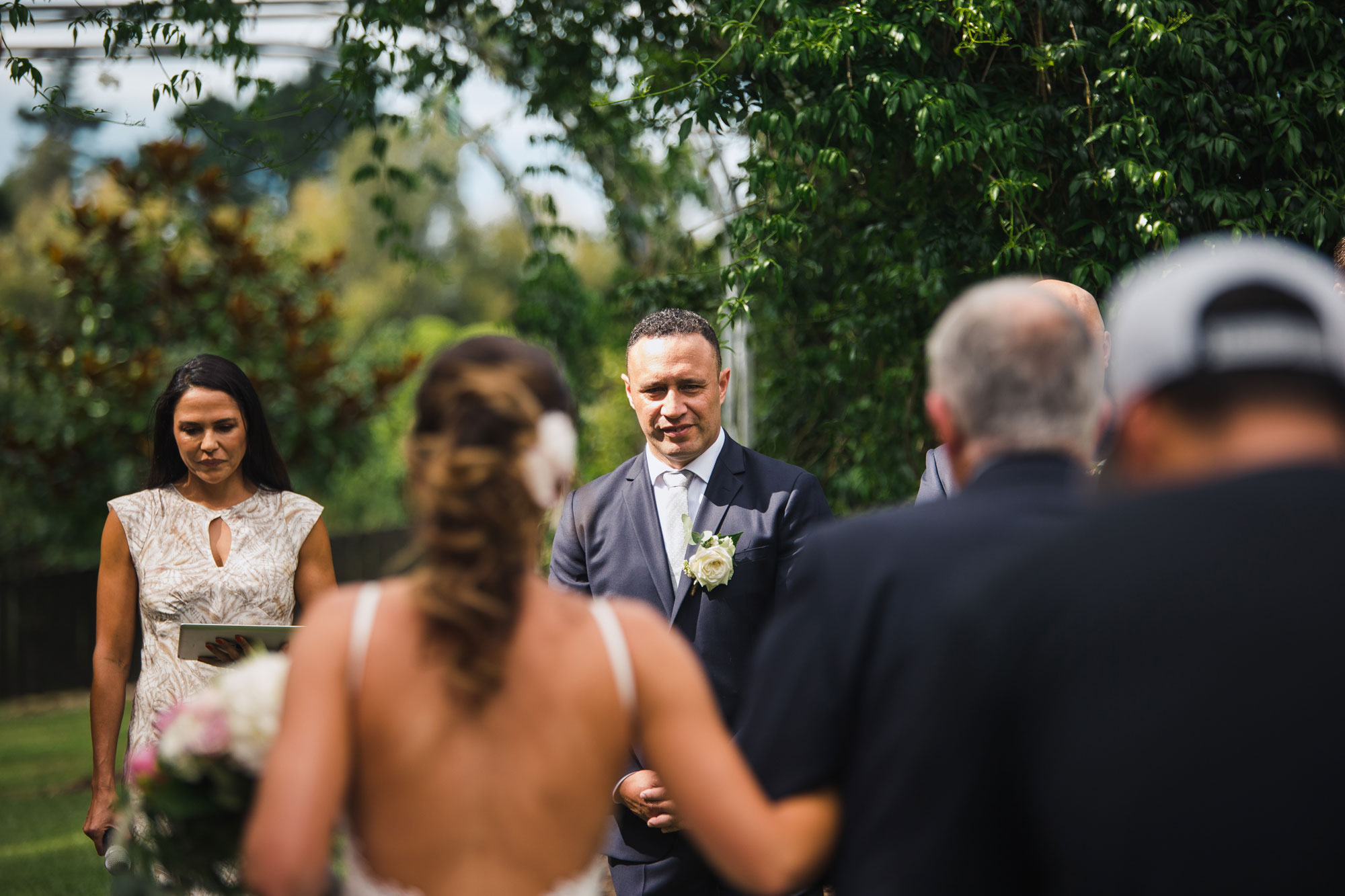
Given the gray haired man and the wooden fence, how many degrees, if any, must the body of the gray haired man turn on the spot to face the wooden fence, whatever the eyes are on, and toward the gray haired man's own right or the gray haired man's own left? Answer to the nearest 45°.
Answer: approximately 45° to the gray haired man's own left

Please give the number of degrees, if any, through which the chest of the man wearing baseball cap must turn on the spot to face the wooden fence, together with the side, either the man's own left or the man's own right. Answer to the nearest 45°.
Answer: approximately 45° to the man's own left

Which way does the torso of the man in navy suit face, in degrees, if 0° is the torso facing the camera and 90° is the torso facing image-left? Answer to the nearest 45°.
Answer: approximately 0°

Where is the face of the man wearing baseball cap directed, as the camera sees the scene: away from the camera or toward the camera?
away from the camera

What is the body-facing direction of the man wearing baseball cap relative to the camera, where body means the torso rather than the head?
away from the camera

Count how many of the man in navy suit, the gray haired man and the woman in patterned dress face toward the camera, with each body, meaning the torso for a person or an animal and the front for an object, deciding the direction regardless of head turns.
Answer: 2

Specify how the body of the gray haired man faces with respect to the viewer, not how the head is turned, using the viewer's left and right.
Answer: facing away from the viewer

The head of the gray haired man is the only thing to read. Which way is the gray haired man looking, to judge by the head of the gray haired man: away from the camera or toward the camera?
away from the camera

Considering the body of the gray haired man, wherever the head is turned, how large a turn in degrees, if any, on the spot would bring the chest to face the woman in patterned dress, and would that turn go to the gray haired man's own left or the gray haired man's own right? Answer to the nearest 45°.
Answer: approximately 45° to the gray haired man's own left

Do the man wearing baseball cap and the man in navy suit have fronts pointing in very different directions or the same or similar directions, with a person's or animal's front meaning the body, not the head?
very different directions

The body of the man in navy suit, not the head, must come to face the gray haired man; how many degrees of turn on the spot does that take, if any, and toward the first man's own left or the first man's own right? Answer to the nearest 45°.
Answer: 0° — they already face them
